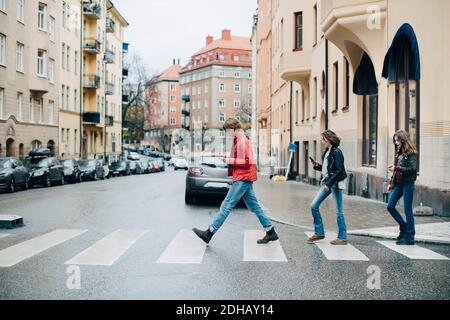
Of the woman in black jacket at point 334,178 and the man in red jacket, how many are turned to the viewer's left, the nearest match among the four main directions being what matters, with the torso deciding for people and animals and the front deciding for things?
2

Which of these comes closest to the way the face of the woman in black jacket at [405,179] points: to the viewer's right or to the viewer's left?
to the viewer's left

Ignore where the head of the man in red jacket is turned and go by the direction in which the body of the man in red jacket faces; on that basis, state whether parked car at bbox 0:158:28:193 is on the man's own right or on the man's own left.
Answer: on the man's own right

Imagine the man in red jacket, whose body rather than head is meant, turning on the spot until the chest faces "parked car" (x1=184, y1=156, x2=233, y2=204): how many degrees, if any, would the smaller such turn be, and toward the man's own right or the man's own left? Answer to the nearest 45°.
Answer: approximately 90° to the man's own right

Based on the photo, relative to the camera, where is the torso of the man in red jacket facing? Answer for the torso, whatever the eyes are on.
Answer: to the viewer's left

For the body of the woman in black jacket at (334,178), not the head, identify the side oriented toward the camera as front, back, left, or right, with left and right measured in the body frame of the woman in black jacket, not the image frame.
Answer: left

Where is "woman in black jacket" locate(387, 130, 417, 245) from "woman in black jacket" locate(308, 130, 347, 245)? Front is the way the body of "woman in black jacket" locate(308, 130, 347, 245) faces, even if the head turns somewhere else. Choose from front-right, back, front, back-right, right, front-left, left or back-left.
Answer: back

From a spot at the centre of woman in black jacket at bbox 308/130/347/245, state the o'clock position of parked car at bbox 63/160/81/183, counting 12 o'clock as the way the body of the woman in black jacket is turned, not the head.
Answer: The parked car is roughly at 2 o'clock from the woman in black jacket.

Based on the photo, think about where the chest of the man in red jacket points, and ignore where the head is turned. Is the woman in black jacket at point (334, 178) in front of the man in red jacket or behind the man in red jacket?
behind

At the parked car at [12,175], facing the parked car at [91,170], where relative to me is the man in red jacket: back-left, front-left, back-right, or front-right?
back-right

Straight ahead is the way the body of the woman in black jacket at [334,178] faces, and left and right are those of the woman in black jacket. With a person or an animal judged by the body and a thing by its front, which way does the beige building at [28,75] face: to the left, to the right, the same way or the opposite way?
the opposite way

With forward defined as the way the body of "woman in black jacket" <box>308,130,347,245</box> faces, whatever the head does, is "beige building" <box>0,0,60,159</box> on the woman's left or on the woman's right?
on the woman's right

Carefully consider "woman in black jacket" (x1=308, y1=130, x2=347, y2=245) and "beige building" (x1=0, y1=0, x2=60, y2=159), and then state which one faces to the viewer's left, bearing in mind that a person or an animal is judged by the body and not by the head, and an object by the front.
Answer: the woman in black jacket
